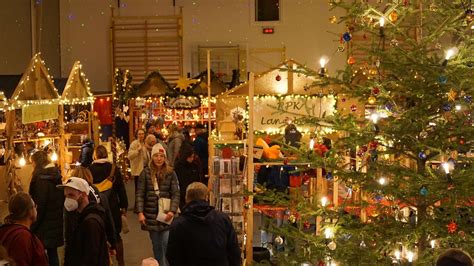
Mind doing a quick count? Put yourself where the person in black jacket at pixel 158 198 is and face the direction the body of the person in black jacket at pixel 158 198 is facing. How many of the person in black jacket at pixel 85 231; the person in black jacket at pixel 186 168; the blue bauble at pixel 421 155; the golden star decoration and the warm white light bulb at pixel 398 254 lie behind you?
2

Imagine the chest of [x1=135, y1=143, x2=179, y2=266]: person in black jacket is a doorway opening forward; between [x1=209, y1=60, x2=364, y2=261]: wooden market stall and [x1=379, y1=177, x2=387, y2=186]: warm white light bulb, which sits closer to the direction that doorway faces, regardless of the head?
the warm white light bulb

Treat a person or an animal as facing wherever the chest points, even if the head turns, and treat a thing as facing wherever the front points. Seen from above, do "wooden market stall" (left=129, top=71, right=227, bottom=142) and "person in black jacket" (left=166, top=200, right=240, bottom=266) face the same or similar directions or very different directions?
very different directions

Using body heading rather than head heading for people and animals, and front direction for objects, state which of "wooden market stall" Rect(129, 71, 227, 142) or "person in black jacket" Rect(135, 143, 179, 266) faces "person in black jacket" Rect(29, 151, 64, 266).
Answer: the wooden market stall

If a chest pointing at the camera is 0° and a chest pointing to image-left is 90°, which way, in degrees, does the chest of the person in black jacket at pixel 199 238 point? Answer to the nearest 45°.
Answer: approximately 180°

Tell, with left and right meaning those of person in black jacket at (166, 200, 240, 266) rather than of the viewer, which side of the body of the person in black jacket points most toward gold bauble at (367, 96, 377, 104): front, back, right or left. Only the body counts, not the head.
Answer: right

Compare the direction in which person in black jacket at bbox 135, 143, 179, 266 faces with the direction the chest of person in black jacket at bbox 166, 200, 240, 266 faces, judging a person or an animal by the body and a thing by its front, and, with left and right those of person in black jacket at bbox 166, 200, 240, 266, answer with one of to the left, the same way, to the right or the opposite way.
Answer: the opposite way

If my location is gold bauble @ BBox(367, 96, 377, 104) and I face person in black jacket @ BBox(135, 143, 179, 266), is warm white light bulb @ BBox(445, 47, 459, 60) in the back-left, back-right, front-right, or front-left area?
back-right

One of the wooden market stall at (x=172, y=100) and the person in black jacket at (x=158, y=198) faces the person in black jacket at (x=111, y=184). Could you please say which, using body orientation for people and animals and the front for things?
the wooden market stall

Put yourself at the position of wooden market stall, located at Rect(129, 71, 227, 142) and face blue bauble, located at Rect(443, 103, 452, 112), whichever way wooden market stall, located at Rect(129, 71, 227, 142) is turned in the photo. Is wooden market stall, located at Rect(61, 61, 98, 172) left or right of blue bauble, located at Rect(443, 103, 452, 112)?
right

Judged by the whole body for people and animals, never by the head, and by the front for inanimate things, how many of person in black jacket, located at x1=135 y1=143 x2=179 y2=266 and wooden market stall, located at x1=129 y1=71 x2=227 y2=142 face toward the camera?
2
